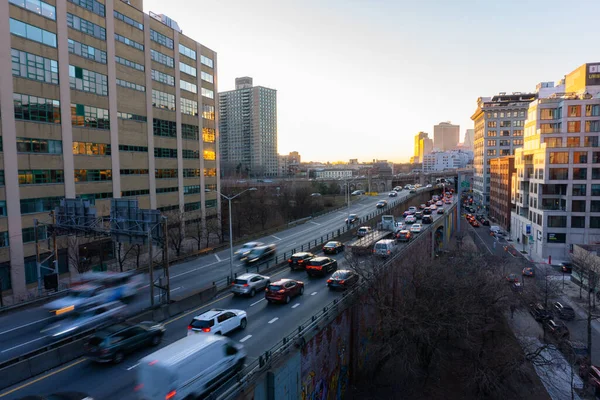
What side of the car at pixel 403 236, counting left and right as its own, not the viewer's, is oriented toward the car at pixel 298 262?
back

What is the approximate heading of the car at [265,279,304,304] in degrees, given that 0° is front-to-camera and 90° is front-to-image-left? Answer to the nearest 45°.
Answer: approximately 225°

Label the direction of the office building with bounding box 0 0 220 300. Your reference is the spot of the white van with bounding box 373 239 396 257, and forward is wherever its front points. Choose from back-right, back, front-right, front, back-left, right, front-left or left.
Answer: back-left

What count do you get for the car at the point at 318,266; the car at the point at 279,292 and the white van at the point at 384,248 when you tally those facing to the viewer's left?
0

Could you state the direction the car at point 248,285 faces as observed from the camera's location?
facing away from the viewer and to the right of the viewer

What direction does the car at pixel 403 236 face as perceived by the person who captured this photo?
facing away from the viewer and to the right of the viewer

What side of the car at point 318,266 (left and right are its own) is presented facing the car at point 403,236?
front

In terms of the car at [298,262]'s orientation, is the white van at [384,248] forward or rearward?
forward

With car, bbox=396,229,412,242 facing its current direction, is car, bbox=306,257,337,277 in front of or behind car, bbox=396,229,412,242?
behind

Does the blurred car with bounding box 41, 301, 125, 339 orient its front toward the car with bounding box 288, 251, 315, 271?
no

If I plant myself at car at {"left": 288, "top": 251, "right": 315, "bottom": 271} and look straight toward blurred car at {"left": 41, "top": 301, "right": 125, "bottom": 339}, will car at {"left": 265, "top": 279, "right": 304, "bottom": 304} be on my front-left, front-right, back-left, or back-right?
front-left

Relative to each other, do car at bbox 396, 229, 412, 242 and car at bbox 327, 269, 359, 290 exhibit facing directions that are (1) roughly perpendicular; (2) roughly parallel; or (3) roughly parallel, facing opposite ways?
roughly parallel

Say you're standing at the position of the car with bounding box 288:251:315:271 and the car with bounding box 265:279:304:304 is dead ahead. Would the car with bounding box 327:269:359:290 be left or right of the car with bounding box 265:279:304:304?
left

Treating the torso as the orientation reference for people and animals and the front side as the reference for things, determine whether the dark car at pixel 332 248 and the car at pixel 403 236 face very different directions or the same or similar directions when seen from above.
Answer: same or similar directions

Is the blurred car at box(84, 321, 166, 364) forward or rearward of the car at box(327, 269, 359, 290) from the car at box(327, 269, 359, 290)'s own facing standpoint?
rearward

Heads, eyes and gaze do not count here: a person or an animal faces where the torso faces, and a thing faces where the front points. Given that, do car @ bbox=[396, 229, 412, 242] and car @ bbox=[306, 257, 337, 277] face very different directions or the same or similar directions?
same or similar directions

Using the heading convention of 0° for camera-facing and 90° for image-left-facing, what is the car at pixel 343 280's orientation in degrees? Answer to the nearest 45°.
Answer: approximately 225°

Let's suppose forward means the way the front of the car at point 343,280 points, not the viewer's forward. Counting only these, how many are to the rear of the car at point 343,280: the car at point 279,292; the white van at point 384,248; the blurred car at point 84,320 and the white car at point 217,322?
3
